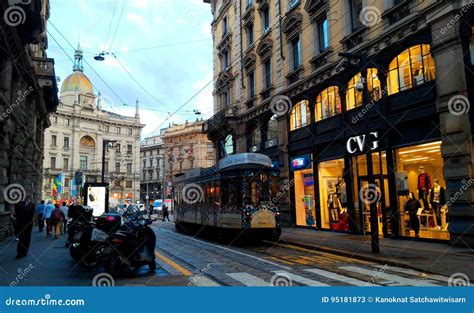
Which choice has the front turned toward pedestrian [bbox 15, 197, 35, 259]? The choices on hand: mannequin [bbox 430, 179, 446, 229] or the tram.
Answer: the mannequin

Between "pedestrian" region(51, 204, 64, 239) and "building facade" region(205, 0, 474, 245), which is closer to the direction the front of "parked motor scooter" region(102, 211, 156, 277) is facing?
the building facade

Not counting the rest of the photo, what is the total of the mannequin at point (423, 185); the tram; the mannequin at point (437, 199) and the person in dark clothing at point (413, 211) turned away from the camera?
0

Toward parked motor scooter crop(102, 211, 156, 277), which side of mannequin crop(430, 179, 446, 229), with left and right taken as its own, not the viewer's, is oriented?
front

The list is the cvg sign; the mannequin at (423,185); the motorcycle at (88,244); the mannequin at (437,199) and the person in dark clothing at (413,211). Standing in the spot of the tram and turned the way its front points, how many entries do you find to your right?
1

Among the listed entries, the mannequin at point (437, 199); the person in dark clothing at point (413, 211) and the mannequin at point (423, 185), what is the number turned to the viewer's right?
0

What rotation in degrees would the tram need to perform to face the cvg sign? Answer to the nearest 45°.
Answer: approximately 45° to its left

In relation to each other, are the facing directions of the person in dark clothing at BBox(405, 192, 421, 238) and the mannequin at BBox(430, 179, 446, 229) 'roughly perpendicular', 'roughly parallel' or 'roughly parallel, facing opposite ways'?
roughly parallel

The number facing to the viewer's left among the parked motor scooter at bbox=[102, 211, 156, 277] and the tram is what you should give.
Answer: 0

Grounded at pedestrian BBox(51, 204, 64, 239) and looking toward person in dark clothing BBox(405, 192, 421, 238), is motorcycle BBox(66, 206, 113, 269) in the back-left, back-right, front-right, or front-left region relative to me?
front-right

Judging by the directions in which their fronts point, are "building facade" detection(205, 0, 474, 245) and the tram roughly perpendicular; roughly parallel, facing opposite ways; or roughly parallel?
roughly perpendicular

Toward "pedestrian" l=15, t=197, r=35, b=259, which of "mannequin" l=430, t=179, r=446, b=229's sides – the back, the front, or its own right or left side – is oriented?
front

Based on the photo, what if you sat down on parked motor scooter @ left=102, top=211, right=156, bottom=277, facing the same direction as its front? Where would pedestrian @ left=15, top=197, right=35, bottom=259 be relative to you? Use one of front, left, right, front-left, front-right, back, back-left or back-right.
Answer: left

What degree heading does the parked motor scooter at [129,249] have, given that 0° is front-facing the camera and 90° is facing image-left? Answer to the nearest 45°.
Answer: approximately 225°

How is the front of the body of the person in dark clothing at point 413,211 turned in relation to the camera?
facing the viewer and to the left of the viewer
